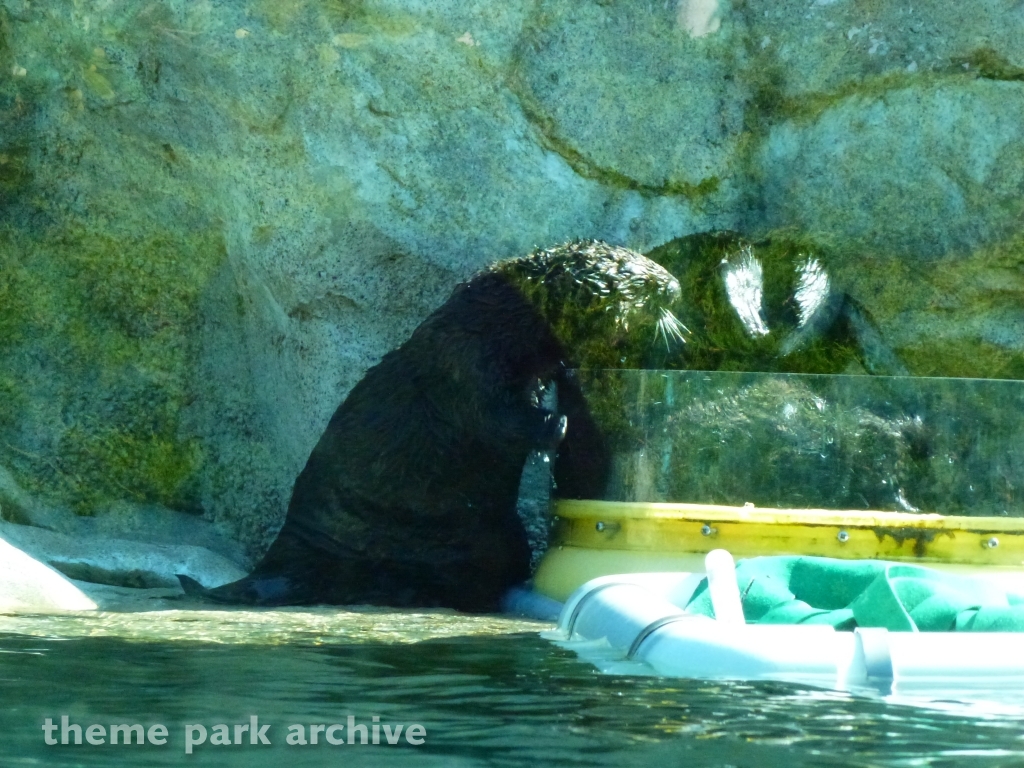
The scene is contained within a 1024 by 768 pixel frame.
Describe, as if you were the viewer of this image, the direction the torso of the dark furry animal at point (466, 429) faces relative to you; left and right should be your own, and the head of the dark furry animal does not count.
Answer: facing to the right of the viewer

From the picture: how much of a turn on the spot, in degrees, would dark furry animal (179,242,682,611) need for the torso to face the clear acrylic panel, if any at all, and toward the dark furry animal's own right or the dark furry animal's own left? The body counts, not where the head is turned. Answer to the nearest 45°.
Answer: approximately 45° to the dark furry animal's own right

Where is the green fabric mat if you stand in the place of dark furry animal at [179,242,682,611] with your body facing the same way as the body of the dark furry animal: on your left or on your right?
on your right

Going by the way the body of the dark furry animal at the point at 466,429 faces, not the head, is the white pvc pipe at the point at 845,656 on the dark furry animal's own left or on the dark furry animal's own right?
on the dark furry animal's own right
